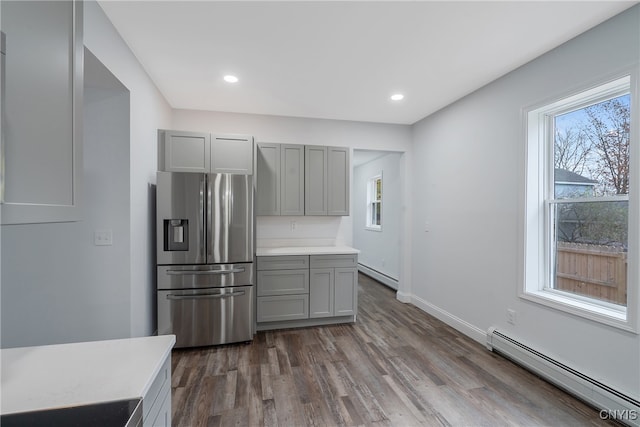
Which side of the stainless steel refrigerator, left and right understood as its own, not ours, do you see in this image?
front

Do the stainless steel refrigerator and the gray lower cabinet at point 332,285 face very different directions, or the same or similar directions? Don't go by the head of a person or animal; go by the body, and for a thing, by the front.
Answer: same or similar directions

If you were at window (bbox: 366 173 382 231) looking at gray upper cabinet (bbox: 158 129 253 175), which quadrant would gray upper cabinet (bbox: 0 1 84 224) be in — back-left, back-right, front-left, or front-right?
front-left

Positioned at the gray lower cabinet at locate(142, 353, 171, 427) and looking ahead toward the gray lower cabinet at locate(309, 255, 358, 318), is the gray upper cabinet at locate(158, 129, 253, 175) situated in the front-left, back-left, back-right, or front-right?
front-left

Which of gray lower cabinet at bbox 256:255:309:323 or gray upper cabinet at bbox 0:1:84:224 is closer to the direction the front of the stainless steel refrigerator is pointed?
the gray upper cabinet

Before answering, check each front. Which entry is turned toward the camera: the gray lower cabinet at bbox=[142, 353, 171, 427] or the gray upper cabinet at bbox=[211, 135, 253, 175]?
the gray upper cabinet

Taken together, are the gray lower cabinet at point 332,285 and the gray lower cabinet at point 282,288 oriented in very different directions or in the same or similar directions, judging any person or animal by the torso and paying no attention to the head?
same or similar directions

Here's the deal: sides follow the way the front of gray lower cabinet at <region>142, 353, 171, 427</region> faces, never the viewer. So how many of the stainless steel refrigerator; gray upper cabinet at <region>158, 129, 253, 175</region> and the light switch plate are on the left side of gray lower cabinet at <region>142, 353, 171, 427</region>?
3

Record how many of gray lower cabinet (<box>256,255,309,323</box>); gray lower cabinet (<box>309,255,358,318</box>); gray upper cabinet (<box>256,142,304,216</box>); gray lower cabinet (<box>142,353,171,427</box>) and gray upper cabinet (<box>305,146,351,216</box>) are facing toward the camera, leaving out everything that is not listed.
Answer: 4

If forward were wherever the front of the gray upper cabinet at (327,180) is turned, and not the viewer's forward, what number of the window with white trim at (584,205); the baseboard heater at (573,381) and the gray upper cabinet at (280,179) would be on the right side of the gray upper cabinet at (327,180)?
1

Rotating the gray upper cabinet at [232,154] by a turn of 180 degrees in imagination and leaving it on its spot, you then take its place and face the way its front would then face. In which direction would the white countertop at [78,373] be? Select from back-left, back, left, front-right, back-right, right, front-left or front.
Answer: back

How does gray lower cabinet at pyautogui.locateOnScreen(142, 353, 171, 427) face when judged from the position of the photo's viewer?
facing to the right of the viewer

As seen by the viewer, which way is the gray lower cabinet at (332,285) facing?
toward the camera

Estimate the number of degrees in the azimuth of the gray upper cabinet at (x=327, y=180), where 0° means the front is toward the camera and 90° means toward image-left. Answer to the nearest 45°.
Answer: approximately 0°
